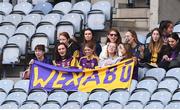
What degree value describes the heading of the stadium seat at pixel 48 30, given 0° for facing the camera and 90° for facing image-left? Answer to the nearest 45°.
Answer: approximately 0°

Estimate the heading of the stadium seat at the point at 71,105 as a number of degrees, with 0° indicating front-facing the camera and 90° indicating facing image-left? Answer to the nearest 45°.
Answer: approximately 0°

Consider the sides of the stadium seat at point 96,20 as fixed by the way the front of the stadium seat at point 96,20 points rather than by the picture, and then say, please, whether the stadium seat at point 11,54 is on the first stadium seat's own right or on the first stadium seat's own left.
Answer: on the first stadium seat's own right
